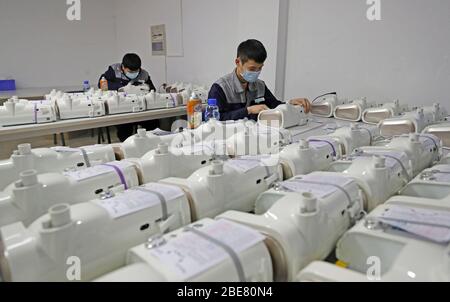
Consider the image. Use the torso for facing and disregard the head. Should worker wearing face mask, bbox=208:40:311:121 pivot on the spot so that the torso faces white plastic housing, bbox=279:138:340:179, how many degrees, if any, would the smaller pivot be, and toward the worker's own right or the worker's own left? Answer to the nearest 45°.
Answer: approximately 45° to the worker's own right

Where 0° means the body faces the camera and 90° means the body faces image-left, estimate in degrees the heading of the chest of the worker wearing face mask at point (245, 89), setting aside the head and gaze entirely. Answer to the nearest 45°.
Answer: approximately 315°

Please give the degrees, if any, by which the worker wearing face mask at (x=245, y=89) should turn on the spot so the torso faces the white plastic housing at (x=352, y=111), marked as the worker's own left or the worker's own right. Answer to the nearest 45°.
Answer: approximately 45° to the worker's own left

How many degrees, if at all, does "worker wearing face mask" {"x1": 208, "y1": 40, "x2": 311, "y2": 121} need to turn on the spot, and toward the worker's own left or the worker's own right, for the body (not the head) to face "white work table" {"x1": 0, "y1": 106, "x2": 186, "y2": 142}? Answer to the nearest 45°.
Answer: approximately 135° to the worker's own right

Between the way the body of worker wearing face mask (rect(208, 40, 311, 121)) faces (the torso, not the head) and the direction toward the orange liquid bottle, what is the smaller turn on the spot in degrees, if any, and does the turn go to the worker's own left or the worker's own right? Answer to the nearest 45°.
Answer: approximately 90° to the worker's own right

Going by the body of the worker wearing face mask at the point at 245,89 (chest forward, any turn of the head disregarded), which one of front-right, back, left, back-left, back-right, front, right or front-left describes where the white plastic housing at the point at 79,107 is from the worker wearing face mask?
back-right

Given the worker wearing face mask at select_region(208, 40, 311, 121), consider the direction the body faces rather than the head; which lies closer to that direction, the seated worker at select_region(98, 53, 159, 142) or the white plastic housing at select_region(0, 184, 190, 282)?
the white plastic housing

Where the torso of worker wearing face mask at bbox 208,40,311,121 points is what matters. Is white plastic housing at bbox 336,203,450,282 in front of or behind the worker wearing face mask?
in front

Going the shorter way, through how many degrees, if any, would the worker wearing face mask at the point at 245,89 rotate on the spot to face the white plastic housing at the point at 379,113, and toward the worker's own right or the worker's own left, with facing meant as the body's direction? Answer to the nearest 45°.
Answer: approximately 45° to the worker's own left

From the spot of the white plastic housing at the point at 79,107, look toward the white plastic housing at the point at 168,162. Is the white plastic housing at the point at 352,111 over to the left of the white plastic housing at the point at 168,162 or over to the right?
left

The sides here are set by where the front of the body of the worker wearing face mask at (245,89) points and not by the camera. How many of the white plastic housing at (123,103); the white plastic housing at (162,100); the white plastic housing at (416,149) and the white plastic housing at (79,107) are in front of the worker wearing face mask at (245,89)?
1

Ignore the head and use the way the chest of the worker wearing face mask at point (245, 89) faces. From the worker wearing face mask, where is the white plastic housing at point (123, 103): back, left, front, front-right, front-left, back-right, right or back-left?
back-right

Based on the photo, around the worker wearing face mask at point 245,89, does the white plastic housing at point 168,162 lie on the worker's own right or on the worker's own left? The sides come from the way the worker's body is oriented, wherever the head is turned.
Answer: on the worker's own right

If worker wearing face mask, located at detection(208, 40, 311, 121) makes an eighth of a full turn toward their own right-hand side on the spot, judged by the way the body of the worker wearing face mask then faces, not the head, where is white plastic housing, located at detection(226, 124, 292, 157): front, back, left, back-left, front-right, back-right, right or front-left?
front
